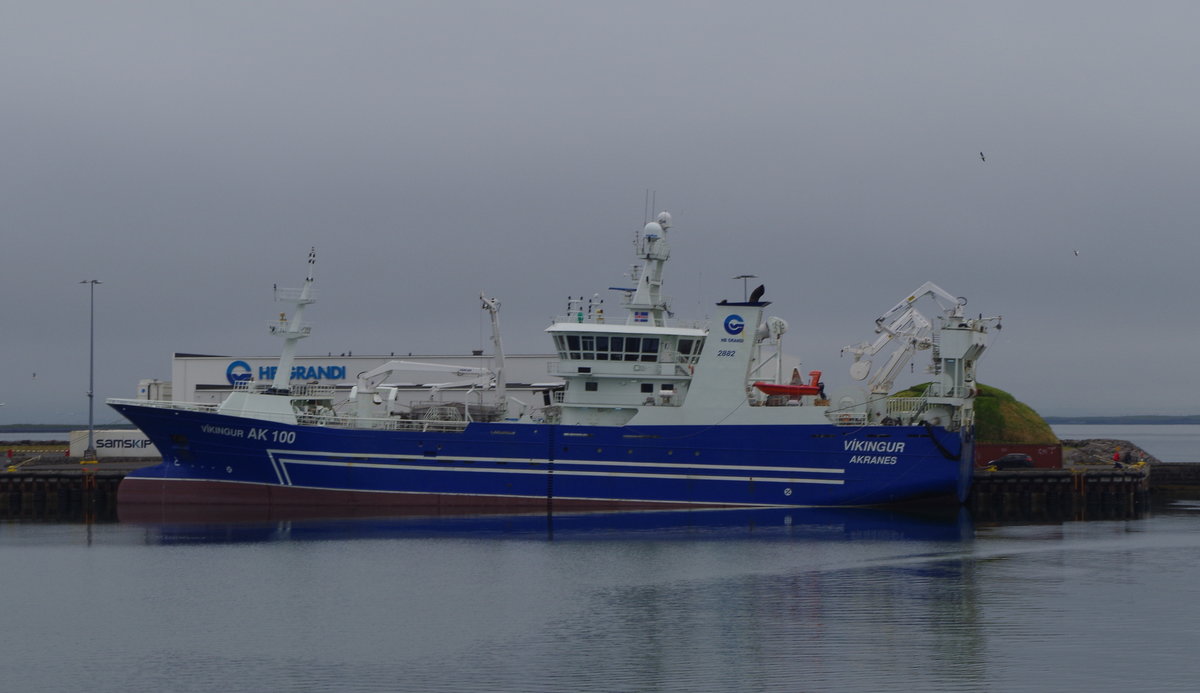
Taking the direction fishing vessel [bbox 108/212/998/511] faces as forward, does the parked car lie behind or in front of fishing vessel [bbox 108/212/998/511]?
behind

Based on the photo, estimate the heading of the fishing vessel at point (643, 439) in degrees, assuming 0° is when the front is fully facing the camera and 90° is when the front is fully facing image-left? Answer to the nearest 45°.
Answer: approximately 90°
